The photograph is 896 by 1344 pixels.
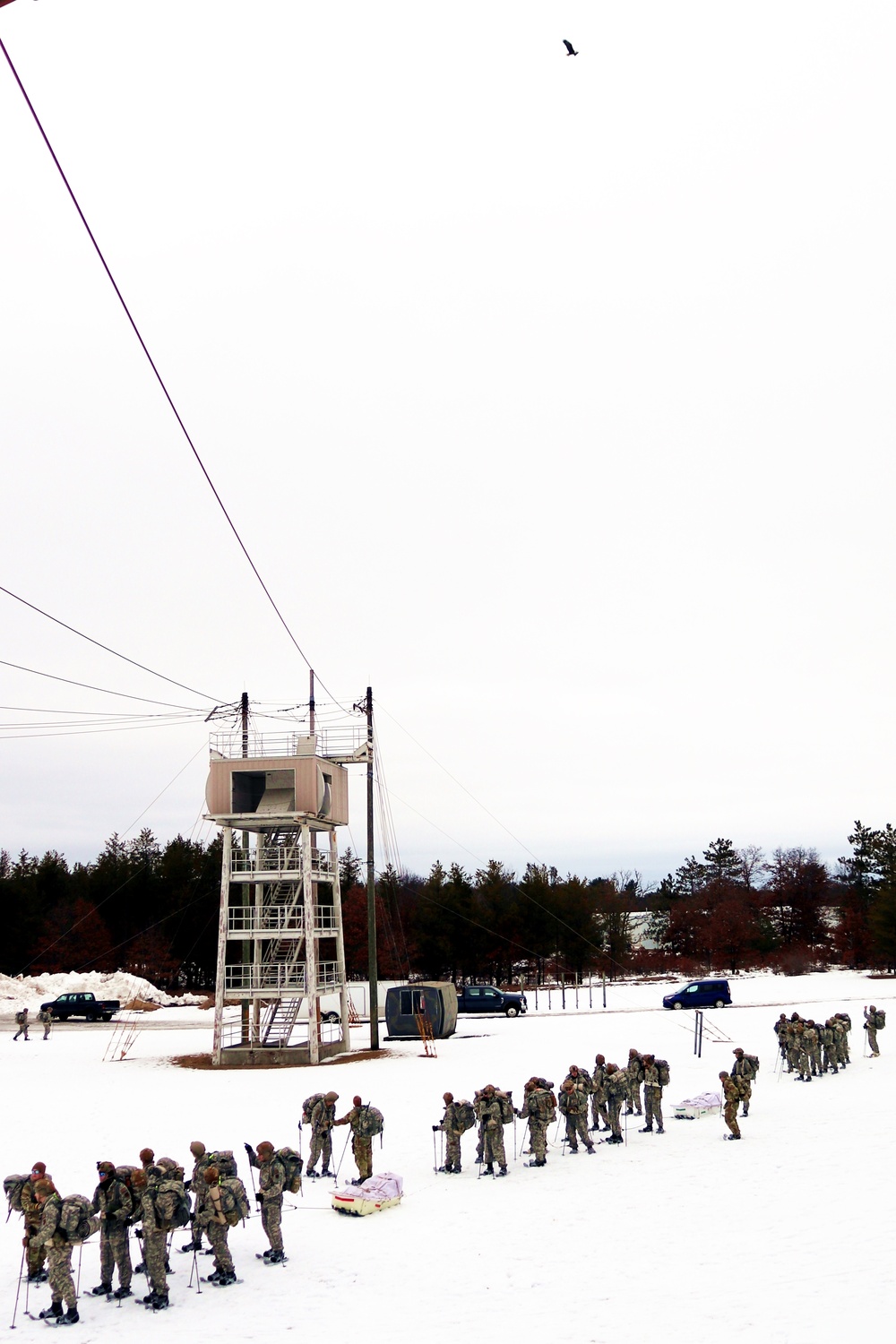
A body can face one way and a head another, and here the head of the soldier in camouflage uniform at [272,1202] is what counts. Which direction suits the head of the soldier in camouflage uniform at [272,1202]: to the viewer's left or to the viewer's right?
to the viewer's left

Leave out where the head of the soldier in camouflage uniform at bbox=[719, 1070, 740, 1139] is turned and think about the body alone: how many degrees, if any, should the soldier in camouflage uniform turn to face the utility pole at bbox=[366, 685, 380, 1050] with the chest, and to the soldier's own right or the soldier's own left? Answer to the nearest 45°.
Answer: approximately 45° to the soldier's own right

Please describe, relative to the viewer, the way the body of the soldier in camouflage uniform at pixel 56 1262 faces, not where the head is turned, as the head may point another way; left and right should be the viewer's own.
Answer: facing to the left of the viewer

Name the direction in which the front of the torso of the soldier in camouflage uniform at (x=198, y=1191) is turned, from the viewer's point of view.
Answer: to the viewer's left

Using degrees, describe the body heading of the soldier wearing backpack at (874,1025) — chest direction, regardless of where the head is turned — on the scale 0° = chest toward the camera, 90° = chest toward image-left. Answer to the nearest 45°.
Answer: approximately 90°

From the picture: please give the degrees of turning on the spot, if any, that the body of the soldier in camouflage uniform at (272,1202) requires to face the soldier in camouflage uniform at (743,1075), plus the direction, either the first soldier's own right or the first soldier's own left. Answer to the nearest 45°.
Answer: approximately 135° to the first soldier's own right

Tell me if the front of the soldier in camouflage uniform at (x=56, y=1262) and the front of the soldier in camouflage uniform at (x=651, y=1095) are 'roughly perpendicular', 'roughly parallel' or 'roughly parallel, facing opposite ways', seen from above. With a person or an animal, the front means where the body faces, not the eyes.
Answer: roughly parallel

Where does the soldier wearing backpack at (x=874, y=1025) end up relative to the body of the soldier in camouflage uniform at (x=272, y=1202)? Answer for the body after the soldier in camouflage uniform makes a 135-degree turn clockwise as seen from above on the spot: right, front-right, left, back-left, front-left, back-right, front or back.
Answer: front

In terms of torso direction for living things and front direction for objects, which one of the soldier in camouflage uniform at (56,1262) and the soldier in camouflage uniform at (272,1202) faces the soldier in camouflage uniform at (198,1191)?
the soldier in camouflage uniform at (272,1202)

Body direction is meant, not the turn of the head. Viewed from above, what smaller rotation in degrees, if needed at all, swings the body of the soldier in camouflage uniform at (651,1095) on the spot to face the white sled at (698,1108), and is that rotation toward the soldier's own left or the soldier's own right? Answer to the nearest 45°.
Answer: approximately 180°

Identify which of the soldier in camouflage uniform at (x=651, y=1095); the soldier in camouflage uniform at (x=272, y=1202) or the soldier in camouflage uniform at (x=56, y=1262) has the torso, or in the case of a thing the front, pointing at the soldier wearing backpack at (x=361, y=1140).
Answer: the soldier in camouflage uniform at (x=651, y=1095)

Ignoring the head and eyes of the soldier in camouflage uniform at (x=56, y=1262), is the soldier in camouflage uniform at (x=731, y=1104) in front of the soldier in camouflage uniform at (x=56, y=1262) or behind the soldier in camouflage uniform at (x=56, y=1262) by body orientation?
behind

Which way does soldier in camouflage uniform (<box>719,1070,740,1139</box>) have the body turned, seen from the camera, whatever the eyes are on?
to the viewer's left

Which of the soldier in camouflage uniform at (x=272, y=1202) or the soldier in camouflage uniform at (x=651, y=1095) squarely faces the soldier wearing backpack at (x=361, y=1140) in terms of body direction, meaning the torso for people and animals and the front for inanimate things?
the soldier in camouflage uniform at (x=651, y=1095)
